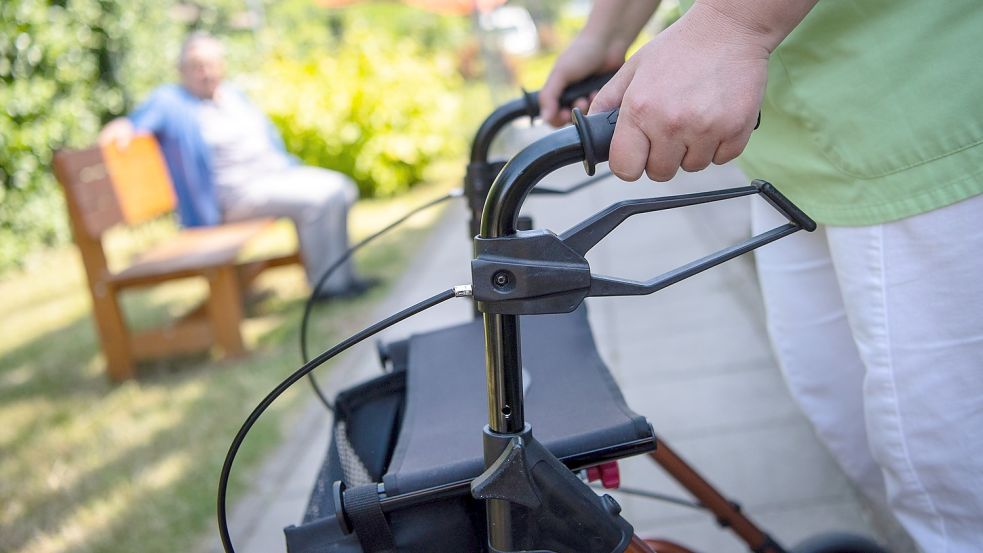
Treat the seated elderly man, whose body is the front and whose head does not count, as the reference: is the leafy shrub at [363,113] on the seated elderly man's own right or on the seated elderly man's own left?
on the seated elderly man's own left

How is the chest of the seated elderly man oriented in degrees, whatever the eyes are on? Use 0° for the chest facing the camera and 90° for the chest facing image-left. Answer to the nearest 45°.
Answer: approximately 315°

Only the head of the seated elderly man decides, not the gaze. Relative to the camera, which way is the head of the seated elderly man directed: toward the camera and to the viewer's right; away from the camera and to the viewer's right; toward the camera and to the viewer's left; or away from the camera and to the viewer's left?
toward the camera and to the viewer's right

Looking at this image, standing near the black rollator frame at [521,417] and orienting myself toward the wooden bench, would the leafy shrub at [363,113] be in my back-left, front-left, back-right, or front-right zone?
front-right

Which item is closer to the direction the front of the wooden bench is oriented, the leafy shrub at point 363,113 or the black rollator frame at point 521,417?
the black rollator frame

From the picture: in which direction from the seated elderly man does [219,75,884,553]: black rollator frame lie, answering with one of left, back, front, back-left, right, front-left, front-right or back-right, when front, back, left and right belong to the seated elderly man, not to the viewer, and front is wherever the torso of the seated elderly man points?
front-right

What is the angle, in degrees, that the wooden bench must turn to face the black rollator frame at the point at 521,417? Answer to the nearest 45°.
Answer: approximately 45° to its right

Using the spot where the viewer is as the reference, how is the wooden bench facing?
facing the viewer and to the right of the viewer
